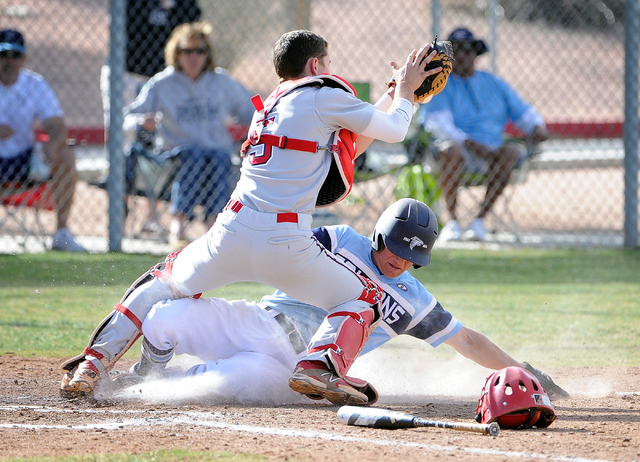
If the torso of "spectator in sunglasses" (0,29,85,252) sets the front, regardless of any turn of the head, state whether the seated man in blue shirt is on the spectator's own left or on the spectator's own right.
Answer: on the spectator's own left

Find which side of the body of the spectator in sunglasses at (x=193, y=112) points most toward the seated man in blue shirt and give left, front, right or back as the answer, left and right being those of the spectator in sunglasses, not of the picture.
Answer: left

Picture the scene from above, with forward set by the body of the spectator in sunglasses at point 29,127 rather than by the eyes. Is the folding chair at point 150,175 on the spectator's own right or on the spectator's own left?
on the spectator's own left

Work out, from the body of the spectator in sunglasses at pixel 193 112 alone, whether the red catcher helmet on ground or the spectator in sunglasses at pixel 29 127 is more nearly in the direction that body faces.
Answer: the red catcher helmet on ground

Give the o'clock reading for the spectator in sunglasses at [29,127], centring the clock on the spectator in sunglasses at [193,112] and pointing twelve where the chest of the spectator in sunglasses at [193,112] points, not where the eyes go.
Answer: the spectator in sunglasses at [29,127] is roughly at 3 o'clock from the spectator in sunglasses at [193,112].

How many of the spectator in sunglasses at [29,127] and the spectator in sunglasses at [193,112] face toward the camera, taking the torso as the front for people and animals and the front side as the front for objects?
2
